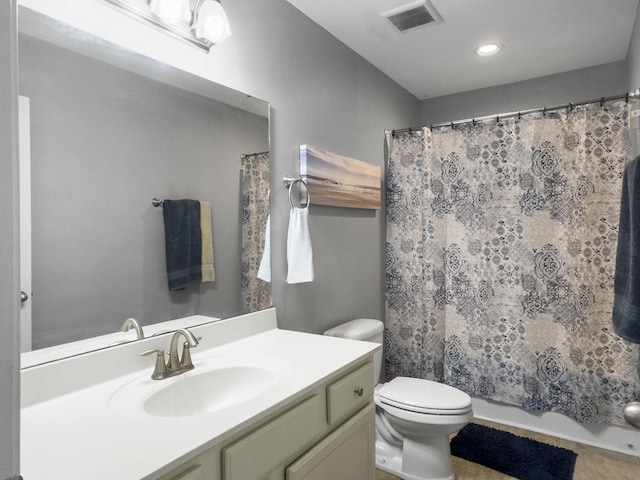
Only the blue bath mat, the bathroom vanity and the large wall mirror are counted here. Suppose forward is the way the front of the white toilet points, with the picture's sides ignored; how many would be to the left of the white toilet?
1

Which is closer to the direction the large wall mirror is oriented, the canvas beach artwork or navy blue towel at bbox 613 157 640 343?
the navy blue towel

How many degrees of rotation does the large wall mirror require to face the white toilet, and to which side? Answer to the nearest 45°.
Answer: approximately 45° to its left

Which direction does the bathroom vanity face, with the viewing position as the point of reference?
facing the viewer and to the right of the viewer

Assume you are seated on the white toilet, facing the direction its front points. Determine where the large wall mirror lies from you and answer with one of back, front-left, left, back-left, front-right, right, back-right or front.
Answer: right

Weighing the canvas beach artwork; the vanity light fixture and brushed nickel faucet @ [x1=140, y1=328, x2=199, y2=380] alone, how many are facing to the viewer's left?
0

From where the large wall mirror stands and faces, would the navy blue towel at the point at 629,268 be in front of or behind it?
in front

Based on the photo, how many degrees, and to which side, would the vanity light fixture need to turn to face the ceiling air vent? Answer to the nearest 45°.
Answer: approximately 45° to its left

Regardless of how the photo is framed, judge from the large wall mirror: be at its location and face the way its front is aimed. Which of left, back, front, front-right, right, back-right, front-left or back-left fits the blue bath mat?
front-left

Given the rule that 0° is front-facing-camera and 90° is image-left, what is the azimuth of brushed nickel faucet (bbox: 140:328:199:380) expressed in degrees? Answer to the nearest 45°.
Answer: approximately 315°

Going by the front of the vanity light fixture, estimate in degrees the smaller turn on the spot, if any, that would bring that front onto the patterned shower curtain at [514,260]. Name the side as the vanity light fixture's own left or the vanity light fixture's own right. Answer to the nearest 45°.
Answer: approximately 45° to the vanity light fixture's own left

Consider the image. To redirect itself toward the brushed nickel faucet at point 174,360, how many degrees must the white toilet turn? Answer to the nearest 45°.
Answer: approximately 90° to its right
